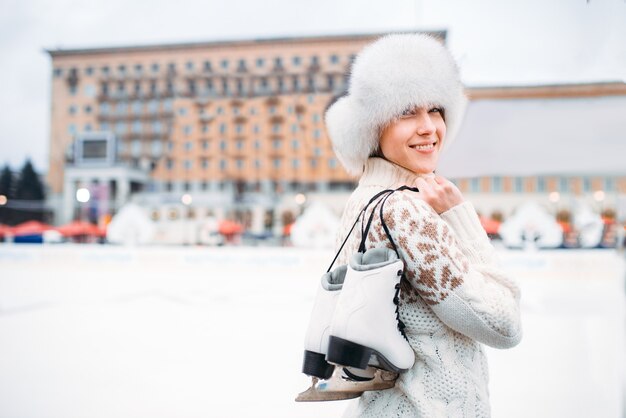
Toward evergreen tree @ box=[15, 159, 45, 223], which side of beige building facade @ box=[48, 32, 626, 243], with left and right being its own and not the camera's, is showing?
right

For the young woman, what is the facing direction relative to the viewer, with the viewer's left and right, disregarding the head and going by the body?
facing to the right of the viewer

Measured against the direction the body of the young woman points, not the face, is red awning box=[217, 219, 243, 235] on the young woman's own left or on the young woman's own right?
on the young woman's own left

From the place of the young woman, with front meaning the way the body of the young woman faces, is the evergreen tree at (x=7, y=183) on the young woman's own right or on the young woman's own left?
on the young woman's own left

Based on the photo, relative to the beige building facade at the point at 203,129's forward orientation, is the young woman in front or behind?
in front

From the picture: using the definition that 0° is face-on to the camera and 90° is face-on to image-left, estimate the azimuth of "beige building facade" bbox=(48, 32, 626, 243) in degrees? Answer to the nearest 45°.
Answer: approximately 0°

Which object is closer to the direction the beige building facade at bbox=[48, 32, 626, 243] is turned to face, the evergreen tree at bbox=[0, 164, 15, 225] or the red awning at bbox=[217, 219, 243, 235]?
the red awning

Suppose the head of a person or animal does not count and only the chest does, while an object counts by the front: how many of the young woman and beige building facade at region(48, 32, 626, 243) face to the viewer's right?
1
